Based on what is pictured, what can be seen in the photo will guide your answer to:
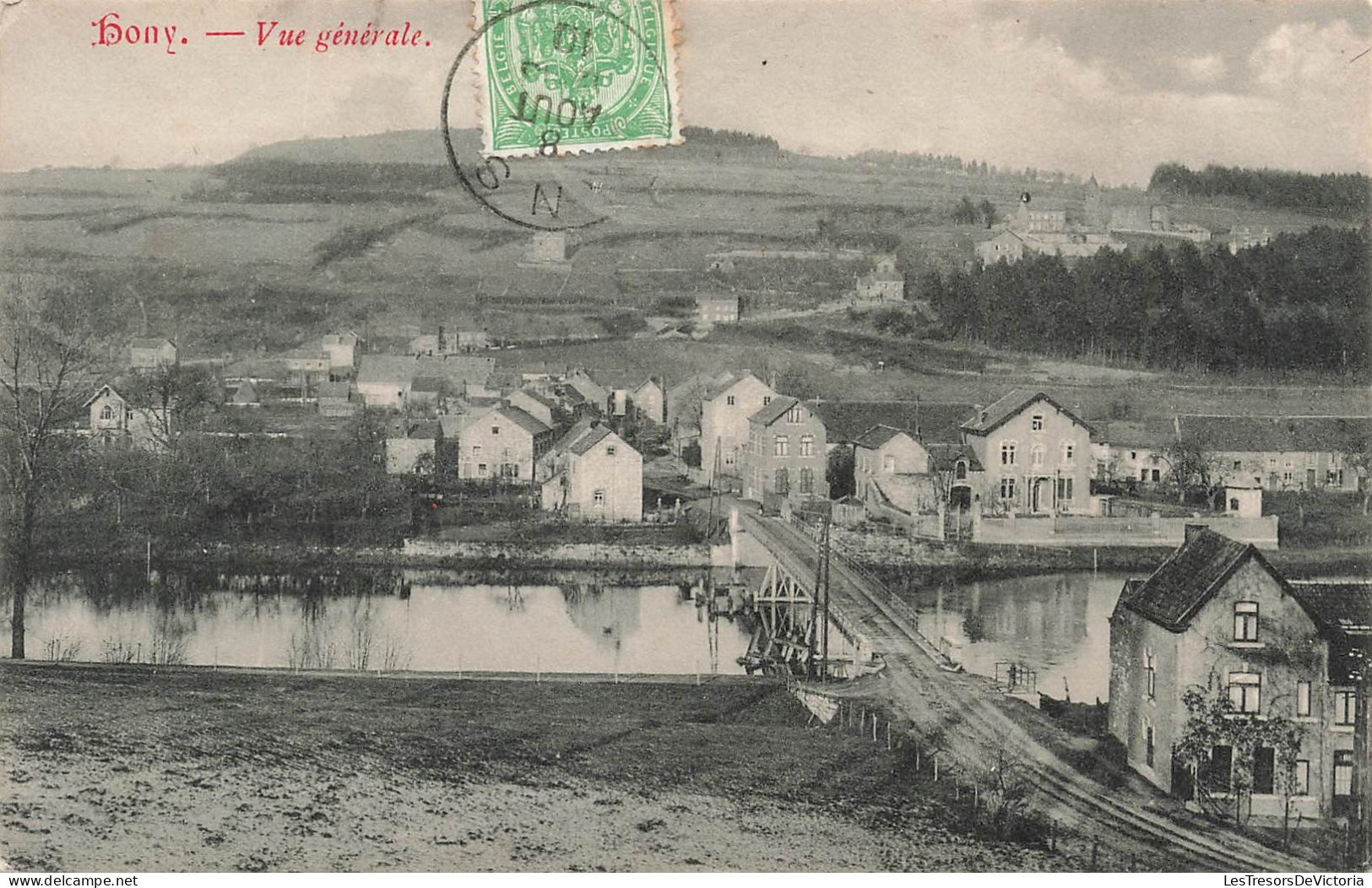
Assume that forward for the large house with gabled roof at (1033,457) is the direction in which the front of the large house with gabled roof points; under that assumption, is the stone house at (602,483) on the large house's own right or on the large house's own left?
on the large house's own right

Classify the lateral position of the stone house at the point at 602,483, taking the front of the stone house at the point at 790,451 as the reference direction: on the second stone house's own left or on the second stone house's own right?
on the second stone house's own right

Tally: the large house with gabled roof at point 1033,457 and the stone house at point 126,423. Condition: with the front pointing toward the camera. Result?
2

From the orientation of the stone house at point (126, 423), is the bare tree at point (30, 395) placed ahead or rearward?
ahead

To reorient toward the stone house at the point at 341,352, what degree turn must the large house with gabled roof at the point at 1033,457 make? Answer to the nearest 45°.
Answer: approximately 90° to its right

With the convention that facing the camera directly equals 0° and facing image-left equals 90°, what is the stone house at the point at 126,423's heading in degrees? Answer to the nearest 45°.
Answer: approximately 0°
